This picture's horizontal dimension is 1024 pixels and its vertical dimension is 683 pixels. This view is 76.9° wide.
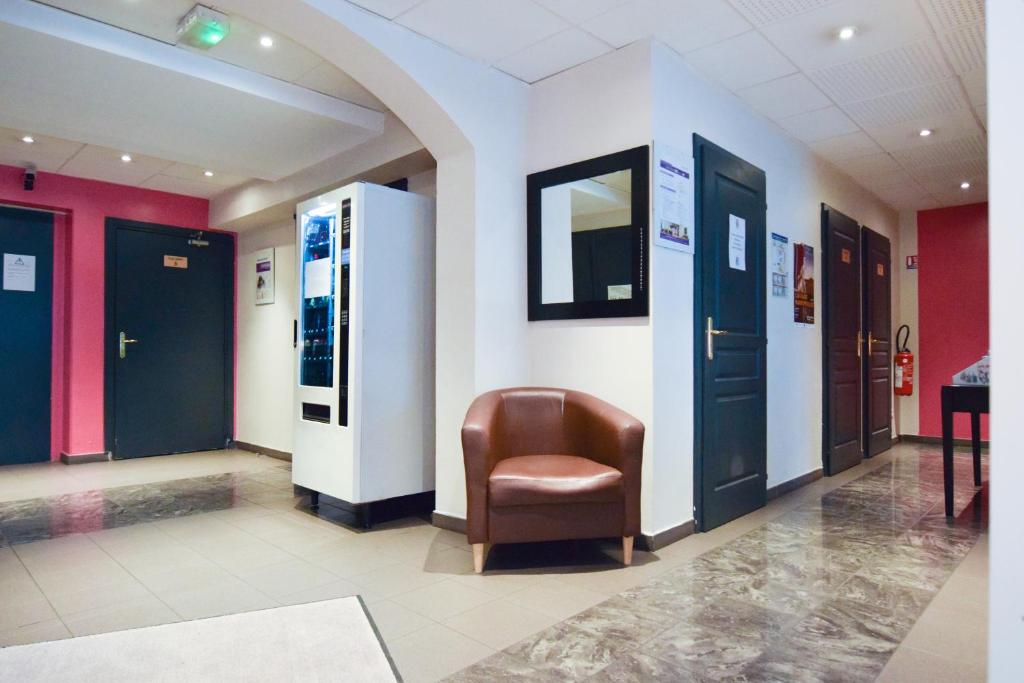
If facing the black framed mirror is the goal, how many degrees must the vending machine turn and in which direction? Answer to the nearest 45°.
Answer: approximately 90° to its left

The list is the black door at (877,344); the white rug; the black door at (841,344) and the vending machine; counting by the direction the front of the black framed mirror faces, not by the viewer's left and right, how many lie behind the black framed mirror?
2

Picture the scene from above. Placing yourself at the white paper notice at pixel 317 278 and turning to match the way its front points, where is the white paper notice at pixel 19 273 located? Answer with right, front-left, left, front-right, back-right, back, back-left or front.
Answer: right

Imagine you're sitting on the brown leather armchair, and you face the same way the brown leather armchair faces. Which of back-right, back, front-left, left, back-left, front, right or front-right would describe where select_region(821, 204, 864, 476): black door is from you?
back-left

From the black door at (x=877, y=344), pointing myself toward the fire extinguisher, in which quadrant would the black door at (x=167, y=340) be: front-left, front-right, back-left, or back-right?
back-left

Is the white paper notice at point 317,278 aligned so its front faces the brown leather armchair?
no

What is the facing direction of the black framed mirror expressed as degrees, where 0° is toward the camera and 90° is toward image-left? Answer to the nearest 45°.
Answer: approximately 45°

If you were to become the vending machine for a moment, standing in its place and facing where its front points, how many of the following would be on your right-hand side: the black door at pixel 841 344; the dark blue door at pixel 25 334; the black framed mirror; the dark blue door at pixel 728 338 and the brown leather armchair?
1

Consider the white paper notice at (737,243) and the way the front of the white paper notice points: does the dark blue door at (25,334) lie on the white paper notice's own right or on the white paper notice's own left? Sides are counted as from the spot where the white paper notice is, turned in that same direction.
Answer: on the white paper notice's own right

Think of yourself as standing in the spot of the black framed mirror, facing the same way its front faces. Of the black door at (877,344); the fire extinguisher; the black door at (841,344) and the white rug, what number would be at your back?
3

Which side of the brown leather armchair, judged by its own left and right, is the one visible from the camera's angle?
front

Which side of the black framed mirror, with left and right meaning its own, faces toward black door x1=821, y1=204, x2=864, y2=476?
back

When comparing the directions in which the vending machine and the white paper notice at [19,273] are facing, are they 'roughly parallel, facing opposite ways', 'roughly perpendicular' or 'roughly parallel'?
roughly perpendicular

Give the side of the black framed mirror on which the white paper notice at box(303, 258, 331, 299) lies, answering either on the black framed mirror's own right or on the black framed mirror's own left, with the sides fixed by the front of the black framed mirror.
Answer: on the black framed mirror's own right

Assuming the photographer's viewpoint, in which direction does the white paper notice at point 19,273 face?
facing the viewer

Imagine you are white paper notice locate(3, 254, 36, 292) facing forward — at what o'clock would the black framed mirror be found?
The black framed mirror is roughly at 11 o'clock from the white paper notice.

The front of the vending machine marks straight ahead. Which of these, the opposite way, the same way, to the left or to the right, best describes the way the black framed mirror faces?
the same way

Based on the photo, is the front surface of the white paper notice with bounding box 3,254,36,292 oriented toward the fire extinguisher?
no
